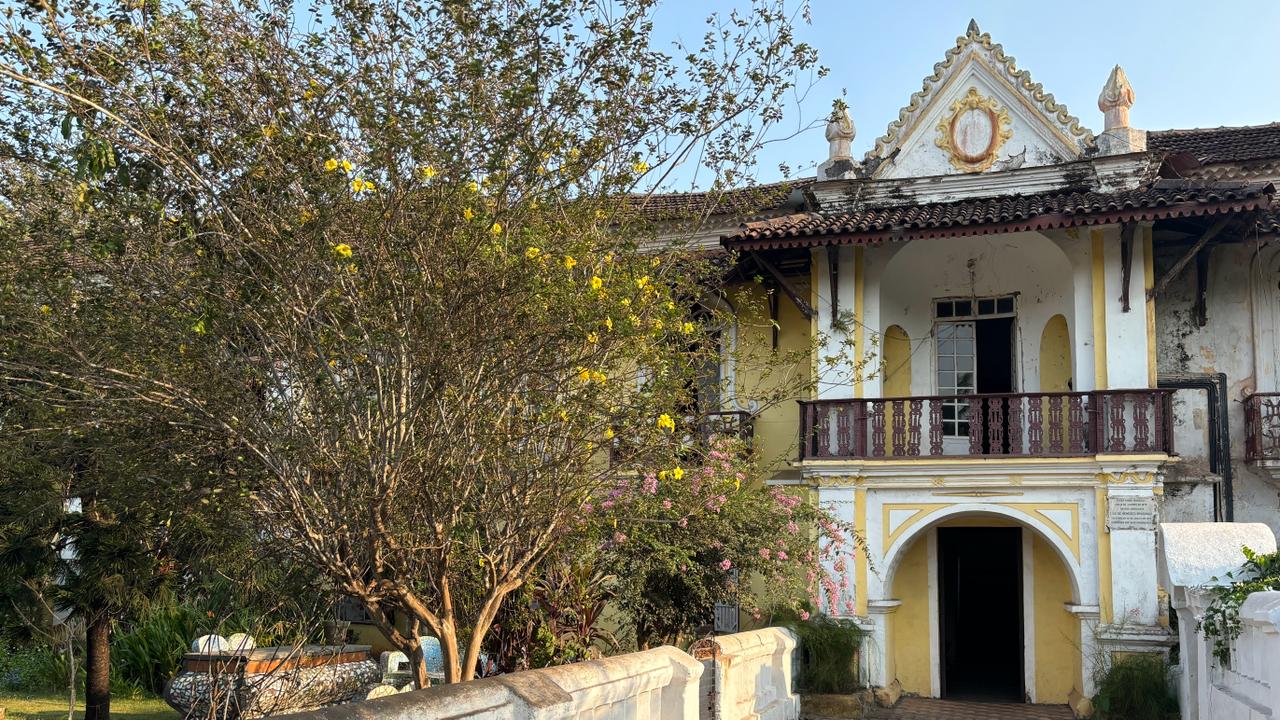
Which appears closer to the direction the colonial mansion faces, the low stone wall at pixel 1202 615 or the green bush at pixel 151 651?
the low stone wall

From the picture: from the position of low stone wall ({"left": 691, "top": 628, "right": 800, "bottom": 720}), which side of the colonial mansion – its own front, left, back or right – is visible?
front

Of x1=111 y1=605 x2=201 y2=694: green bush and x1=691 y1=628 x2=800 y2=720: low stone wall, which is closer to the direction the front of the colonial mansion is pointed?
the low stone wall

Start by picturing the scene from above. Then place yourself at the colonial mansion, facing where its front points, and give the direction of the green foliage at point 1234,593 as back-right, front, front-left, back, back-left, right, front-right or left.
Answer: front

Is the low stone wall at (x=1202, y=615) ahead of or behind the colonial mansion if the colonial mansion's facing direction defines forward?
ahead

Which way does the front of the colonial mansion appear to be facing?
toward the camera
